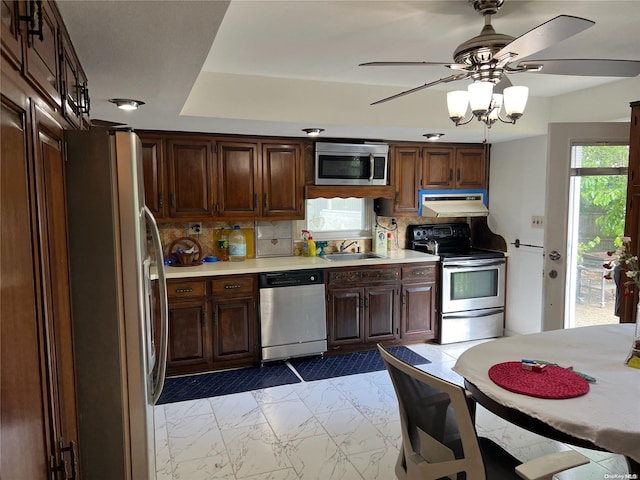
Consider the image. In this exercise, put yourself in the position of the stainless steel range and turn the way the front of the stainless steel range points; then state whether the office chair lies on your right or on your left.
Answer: on your right

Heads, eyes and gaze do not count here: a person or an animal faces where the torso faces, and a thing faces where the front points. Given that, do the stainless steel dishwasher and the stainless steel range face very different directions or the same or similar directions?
same or similar directions

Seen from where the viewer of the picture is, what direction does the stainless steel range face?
facing the viewer and to the right of the viewer

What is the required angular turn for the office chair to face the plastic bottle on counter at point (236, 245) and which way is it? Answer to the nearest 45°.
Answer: approximately 90° to its left

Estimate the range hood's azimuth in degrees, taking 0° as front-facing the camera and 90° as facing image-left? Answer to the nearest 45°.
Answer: approximately 315°

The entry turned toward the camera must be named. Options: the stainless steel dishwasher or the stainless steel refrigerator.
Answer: the stainless steel dishwasher

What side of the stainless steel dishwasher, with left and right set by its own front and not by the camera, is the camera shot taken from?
front

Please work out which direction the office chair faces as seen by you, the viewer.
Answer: facing away from the viewer and to the right of the viewer

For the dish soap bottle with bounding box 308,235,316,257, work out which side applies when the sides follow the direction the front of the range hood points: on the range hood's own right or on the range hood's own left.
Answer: on the range hood's own right

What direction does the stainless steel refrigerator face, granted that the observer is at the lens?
facing to the right of the viewer

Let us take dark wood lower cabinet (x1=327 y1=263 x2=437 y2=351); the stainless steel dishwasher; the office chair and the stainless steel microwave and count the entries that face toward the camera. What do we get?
3

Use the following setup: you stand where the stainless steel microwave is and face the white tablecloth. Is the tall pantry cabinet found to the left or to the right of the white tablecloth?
right

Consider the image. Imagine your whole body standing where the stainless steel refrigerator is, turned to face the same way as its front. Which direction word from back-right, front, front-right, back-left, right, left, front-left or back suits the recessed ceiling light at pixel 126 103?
left

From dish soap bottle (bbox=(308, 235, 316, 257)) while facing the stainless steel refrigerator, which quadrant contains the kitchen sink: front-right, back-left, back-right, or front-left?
back-left

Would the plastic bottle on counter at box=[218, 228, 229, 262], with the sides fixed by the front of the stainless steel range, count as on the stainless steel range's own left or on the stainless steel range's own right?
on the stainless steel range's own right

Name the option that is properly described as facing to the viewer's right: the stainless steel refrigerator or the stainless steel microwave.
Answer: the stainless steel refrigerator

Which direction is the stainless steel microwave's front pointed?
toward the camera

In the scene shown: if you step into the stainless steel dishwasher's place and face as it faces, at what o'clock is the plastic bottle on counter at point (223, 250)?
The plastic bottle on counter is roughly at 4 o'clock from the stainless steel dishwasher.
